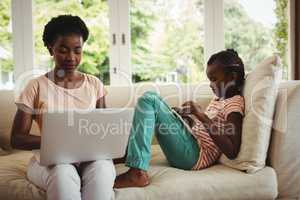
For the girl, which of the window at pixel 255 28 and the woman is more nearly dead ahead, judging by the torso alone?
the woman

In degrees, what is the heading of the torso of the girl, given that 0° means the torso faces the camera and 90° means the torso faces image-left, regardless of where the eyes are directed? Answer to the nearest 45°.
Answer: approximately 90°

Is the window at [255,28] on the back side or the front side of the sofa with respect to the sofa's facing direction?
on the back side

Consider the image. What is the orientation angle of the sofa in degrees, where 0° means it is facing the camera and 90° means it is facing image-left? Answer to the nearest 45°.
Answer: approximately 0°

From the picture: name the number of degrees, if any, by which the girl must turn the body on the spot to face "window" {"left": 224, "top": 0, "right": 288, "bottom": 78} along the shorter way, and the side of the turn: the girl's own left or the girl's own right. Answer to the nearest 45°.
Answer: approximately 135° to the girl's own right

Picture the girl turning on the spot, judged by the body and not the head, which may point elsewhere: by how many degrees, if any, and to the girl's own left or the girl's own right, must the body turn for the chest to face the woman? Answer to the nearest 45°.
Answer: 0° — they already face them

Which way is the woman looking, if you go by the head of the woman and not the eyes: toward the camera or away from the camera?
toward the camera
